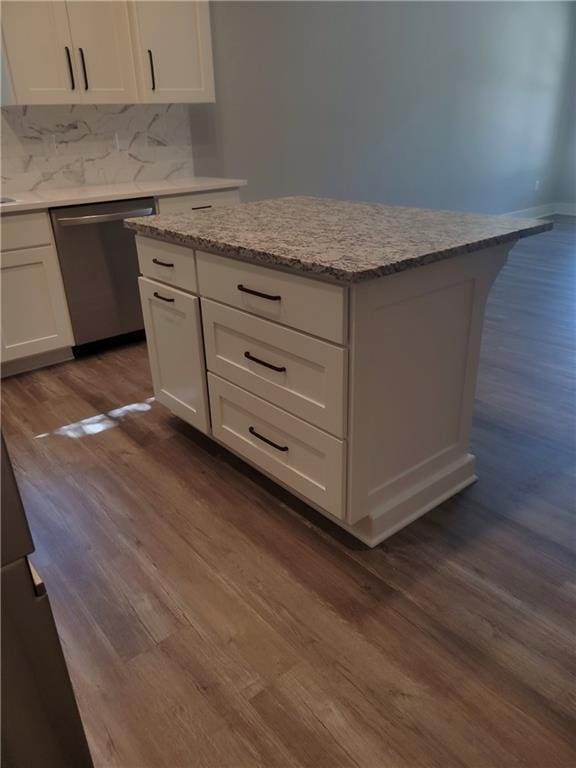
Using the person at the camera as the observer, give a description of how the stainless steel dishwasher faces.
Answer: facing the viewer

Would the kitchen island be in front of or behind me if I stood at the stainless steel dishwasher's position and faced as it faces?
in front
